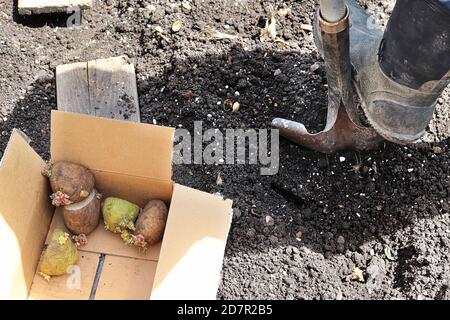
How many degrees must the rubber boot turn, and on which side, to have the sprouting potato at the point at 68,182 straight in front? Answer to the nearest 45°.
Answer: approximately 45° to its right

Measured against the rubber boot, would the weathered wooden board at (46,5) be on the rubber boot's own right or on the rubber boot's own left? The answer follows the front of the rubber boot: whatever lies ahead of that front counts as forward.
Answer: on the rubber boot's own right

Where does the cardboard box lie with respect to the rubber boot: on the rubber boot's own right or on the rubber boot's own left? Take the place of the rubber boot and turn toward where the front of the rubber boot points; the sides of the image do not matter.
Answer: on the rubber boot's own right
